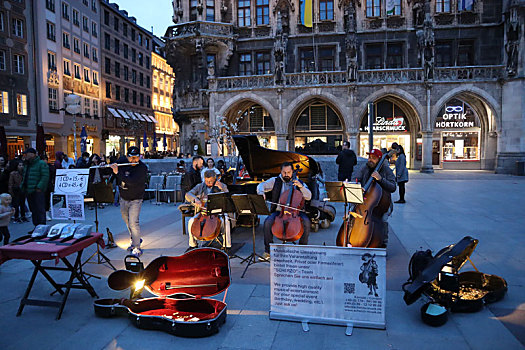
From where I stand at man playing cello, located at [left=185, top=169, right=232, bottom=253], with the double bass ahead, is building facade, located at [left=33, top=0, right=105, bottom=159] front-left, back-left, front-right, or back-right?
back-left

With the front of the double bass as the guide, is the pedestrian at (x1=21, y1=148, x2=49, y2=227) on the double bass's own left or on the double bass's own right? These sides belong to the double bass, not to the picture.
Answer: on the double bass's own right

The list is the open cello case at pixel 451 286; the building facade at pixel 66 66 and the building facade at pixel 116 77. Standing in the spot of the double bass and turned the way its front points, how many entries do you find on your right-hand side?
2

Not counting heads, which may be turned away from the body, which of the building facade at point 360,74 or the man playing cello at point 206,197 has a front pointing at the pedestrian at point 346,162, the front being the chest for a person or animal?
the building facade

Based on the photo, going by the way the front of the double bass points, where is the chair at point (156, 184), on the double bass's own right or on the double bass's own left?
on the double bass's own right

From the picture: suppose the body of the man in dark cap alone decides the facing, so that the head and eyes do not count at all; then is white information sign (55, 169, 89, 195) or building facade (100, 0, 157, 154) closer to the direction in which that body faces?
the white information sign

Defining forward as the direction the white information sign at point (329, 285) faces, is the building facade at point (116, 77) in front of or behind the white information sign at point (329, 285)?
behind

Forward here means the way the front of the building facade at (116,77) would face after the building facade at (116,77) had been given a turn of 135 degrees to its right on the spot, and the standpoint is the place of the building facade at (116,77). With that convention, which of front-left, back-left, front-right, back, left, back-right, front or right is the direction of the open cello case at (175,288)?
left

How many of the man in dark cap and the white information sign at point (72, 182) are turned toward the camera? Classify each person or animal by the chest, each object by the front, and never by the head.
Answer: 2

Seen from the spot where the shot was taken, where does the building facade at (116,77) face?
facing the viewer and to the right of the viewer

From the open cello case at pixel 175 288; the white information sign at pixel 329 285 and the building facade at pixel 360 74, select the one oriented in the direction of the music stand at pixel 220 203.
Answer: the building facade

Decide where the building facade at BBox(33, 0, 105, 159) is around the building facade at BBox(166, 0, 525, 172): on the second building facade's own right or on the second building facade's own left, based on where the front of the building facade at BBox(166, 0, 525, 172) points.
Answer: on the second building facade's own right

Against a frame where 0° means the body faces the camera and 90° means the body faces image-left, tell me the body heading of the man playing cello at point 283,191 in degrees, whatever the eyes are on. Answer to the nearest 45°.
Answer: approximately 0°

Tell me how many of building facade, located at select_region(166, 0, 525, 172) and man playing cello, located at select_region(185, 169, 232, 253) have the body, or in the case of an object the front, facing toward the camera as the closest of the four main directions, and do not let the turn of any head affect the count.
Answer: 2
